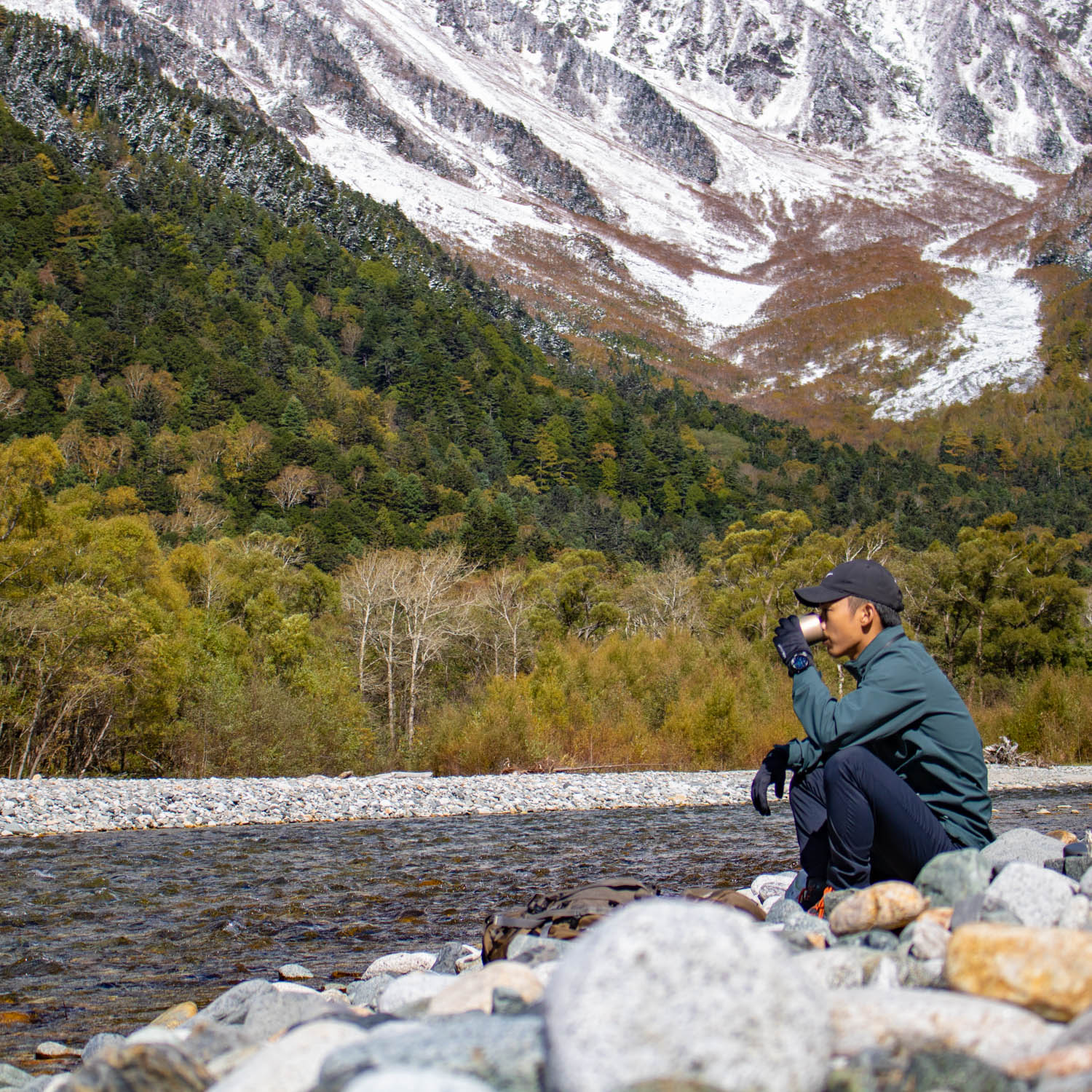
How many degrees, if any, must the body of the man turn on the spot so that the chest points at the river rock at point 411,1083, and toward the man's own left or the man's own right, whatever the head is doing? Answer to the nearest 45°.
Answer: approximately 90° to the man's own left

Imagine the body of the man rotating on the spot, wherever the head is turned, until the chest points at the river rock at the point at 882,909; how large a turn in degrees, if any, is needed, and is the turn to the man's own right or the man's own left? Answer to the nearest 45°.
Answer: approximately 90° to the man's own left

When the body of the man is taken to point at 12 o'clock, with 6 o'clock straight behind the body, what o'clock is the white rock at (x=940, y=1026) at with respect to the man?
The white rock is roughly at 9 o'clock from the man.

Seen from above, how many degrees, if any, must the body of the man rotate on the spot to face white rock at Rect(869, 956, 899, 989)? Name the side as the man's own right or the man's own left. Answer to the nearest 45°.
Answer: approximately 90° to the man's own left

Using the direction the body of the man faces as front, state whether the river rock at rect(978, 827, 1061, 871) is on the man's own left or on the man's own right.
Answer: on the man's own right

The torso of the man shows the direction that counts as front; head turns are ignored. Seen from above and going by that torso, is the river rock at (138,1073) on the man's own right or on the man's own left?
on the man's own left

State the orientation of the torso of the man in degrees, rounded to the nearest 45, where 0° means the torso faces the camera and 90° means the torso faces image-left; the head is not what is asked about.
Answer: approximately 90°

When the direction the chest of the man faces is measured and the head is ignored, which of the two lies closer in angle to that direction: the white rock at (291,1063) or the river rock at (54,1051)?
the river rock

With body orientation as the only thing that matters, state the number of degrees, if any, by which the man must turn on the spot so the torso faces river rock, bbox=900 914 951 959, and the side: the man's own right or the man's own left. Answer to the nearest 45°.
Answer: approximately 90° to the man's own left

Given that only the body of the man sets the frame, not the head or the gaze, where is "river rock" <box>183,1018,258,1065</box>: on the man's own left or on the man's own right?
on the man's own left

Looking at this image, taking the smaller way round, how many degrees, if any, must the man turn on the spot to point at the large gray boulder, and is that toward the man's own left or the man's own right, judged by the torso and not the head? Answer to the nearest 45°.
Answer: approximately 90° to the man's own left
